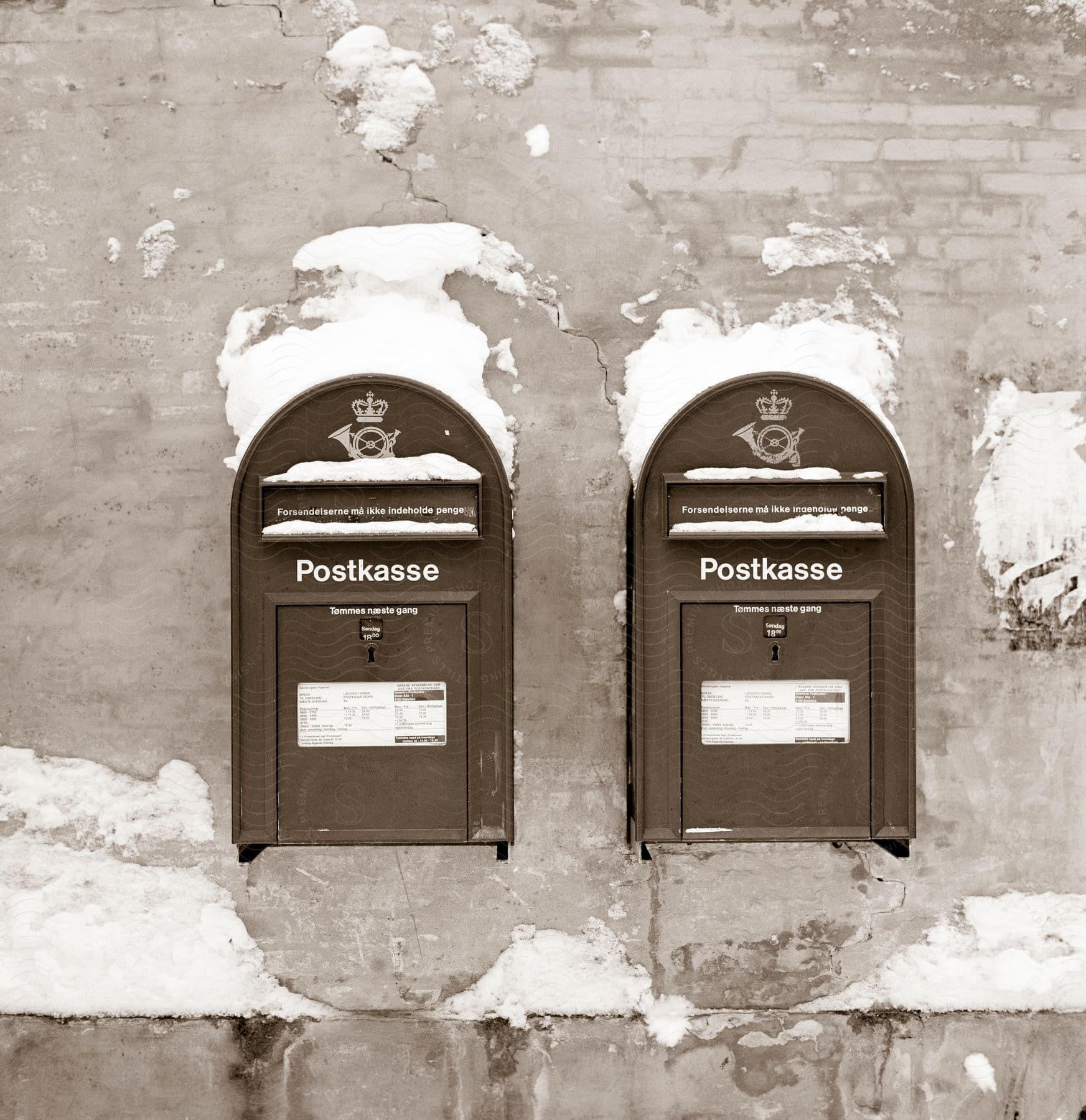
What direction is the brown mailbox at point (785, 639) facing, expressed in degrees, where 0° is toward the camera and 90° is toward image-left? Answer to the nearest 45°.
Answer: approximately 0°

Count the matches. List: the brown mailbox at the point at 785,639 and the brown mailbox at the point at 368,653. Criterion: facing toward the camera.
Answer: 2
